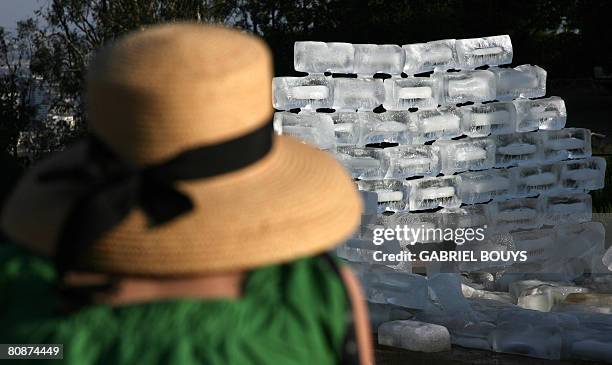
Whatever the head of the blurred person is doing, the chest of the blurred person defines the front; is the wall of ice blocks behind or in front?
in front

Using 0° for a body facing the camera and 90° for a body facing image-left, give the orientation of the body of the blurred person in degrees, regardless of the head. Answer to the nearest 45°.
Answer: approximately 180°
